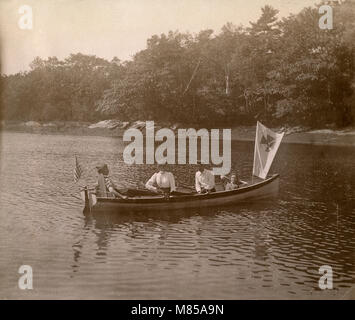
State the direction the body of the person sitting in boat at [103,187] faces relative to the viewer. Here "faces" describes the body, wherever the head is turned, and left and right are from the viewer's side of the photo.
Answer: facing to the right of the viewer

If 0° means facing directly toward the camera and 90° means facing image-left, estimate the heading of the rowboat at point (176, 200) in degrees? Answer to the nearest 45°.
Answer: approximately 270°

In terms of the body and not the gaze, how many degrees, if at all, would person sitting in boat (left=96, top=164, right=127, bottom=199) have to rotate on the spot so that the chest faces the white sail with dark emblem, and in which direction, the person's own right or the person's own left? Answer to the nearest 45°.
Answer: approximately 45° to the person's own left
